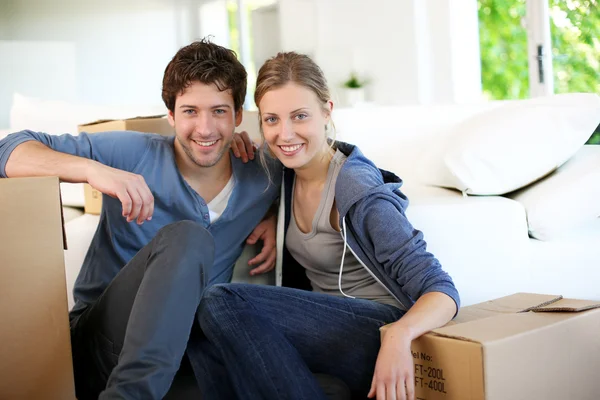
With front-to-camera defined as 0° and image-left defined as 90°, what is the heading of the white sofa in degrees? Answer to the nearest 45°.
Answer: approximately 0°

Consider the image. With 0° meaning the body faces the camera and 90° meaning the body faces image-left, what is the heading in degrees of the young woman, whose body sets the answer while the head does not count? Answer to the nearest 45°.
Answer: approximately 45°

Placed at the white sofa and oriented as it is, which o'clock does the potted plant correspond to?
The potted plant is roughly at 6 o'clock from the white sofa.

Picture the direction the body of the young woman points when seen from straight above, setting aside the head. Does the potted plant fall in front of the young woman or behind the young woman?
behind
